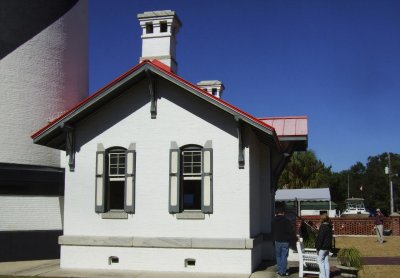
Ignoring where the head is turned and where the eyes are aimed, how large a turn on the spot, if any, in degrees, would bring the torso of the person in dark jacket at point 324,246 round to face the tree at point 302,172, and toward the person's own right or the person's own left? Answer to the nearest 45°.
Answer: approximately 45° to the person's own right

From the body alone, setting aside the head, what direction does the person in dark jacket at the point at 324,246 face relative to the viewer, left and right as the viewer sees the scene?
facing away from the viewer and to the left of the viewer

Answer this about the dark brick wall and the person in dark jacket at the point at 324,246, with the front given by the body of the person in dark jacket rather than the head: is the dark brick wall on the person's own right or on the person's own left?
on the person's own right
